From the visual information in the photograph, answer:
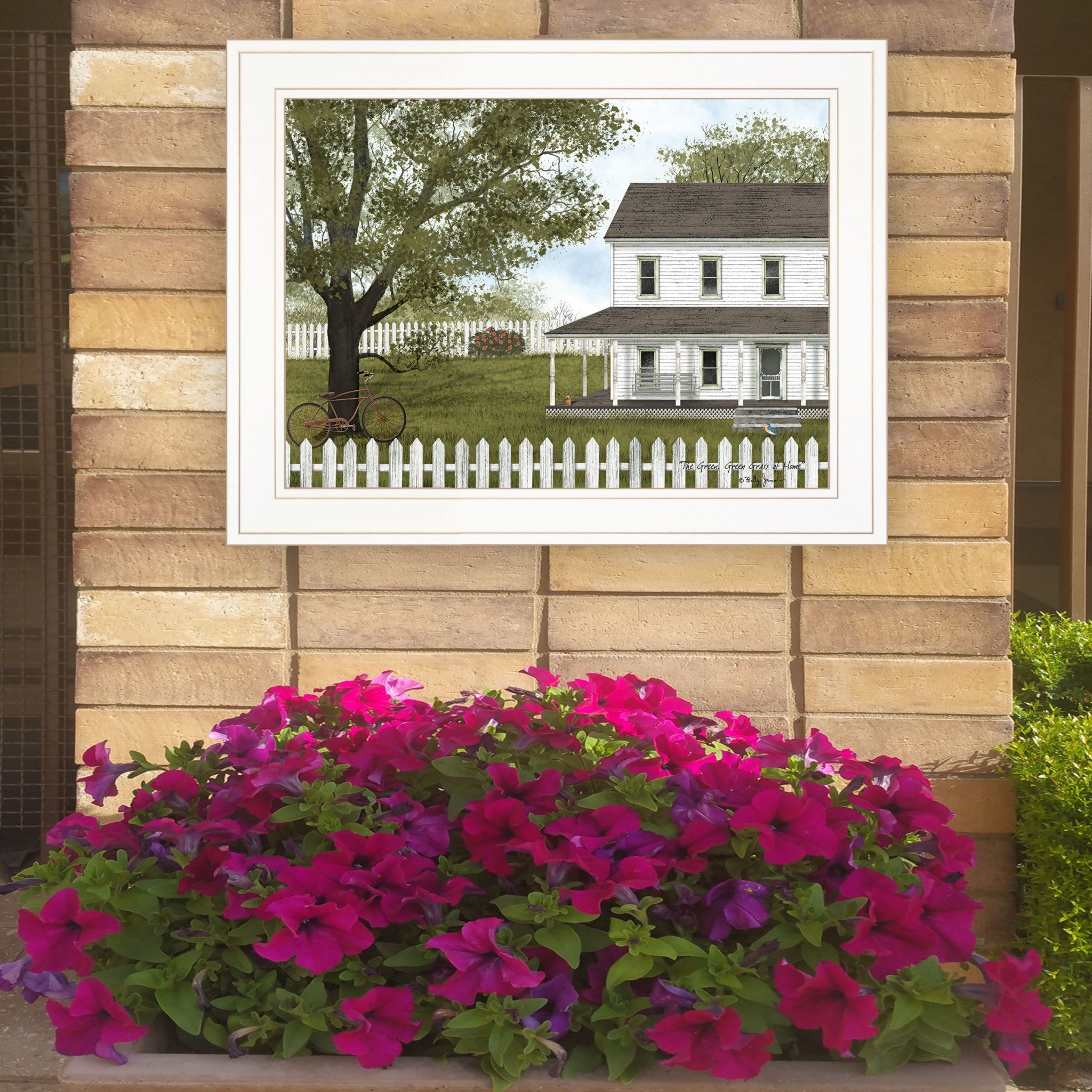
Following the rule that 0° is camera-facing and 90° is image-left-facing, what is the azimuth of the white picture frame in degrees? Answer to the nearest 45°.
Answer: approximately 0°

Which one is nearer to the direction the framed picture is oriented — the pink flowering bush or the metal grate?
the pink flowering bush

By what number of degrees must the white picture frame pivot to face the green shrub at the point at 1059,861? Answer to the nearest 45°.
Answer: approximately 90° to its left

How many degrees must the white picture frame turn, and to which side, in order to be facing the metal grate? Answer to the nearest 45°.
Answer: approximately 135° to its right

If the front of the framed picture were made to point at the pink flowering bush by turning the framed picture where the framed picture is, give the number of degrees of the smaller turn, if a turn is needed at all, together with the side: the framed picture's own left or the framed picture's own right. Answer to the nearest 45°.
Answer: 0° — it already faces it

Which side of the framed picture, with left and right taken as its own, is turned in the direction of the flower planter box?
front

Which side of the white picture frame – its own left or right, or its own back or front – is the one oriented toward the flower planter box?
front
